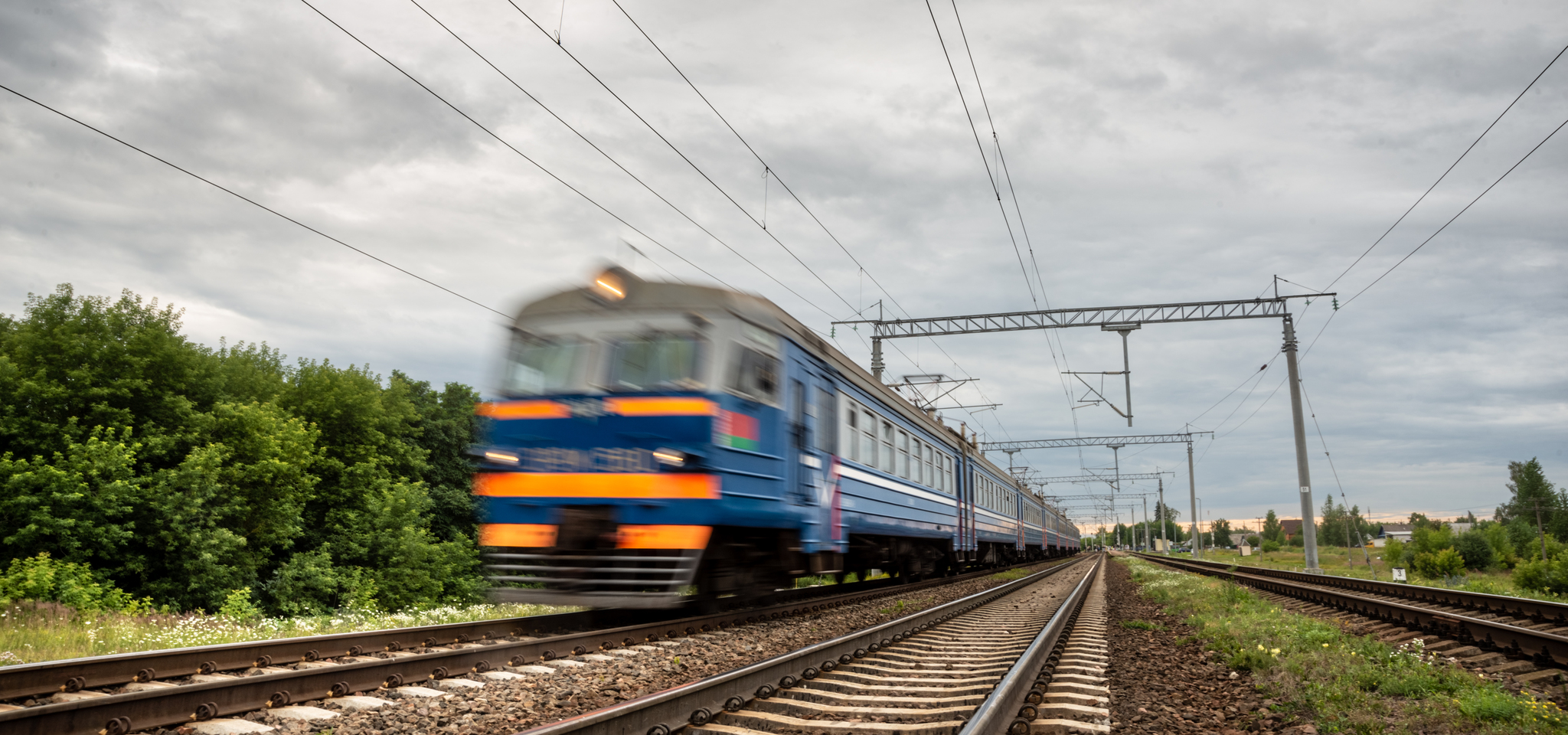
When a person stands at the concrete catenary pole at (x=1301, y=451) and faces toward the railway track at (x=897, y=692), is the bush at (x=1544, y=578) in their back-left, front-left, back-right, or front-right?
front-left

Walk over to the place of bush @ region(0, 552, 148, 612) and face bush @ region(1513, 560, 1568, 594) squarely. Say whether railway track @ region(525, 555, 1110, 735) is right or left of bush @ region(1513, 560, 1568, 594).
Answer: right

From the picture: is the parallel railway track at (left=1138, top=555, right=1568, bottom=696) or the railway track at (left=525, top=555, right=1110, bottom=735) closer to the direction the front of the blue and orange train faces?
the railway track

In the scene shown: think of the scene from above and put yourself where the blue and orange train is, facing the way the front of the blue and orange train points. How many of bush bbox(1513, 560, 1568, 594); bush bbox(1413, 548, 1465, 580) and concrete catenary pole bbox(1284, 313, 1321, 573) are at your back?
3

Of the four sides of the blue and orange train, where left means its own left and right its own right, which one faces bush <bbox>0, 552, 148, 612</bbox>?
right

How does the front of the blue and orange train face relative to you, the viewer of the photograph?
facing the viewer and to the left of the viewer

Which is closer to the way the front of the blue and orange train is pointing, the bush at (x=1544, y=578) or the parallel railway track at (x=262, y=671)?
the parallel railway track
